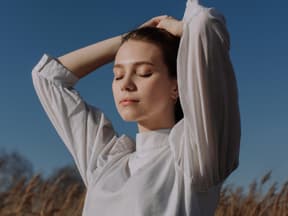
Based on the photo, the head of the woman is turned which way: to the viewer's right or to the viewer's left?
to the viewer's left

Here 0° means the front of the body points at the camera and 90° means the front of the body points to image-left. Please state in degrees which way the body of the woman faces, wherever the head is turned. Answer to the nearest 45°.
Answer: approximately 45°
